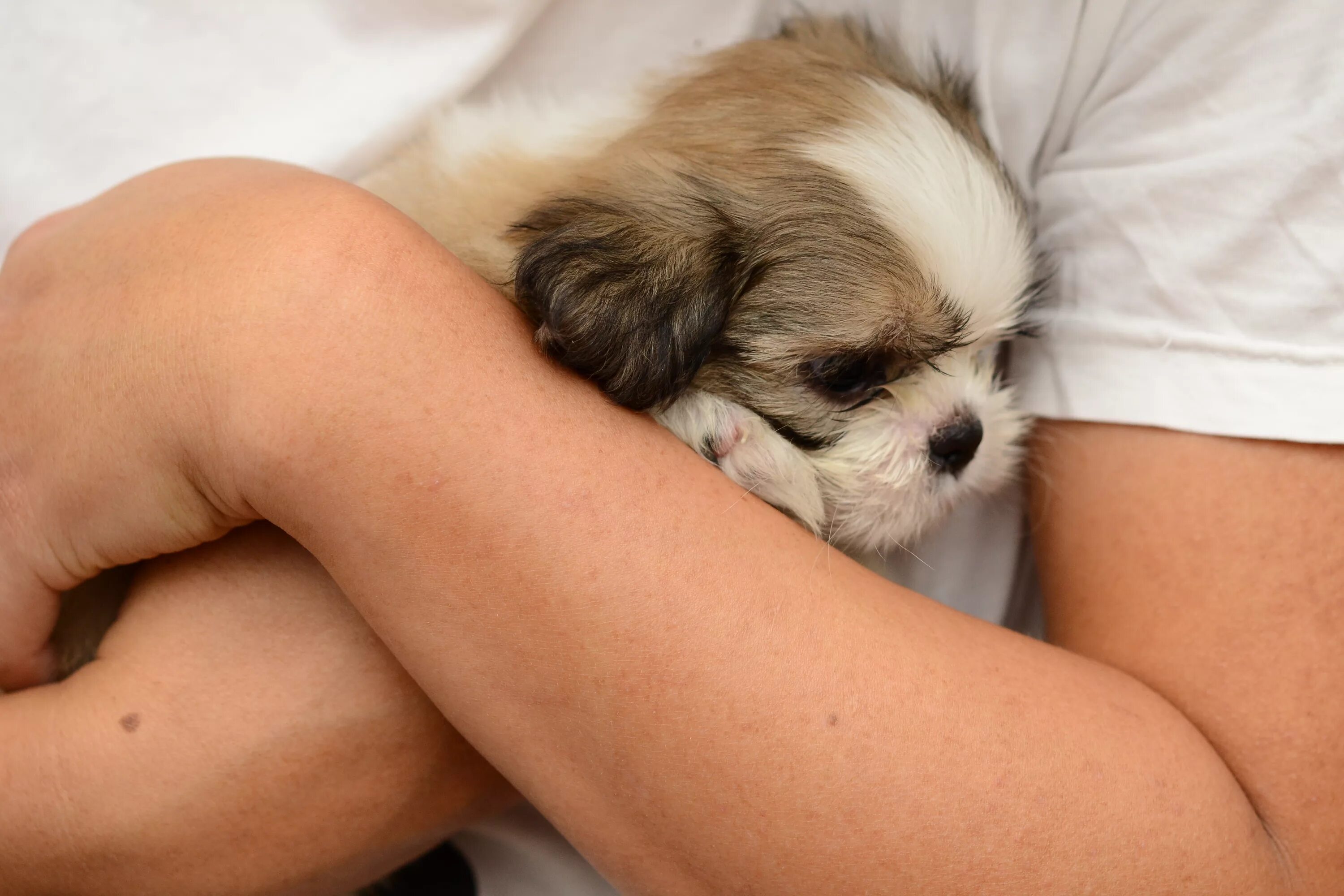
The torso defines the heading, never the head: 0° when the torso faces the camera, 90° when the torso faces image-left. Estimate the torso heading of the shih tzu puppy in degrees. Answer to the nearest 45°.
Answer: approximately 315°
